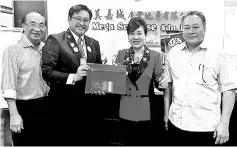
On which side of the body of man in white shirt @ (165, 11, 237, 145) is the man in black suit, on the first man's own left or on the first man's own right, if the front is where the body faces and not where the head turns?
on the first man's own right

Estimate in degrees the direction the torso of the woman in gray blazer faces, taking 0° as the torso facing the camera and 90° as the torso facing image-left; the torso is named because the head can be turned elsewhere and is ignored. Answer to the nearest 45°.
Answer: approximately 0°

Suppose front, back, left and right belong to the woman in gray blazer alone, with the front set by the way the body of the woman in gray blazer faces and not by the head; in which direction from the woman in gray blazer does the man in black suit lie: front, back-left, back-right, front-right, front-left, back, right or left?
right

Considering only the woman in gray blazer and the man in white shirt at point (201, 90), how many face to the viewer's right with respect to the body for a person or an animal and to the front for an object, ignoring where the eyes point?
0

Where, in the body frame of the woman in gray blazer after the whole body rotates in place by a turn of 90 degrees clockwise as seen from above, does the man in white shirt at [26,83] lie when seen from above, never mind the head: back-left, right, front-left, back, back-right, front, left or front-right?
front

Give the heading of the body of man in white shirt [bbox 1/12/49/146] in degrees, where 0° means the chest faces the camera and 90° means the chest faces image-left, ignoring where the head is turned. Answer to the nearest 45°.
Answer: approximately 315°

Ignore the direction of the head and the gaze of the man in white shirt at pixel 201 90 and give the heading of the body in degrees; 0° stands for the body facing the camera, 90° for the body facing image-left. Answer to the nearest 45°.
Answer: approximately 45°
